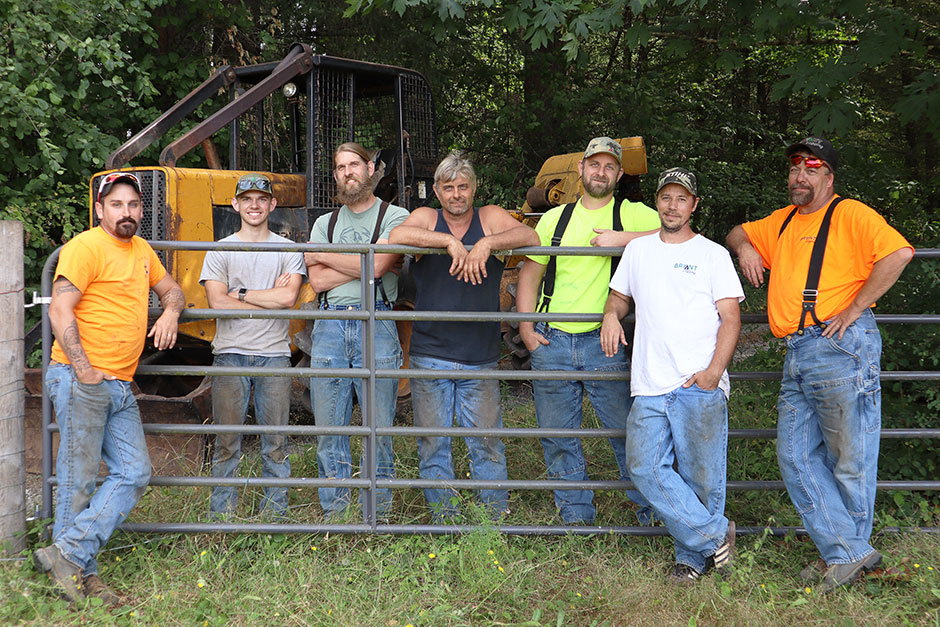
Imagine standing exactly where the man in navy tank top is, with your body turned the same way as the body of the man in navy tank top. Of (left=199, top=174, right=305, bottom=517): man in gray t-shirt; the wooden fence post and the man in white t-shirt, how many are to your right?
2

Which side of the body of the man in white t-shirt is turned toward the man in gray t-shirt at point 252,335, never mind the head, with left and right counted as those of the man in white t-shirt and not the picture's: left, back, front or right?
right

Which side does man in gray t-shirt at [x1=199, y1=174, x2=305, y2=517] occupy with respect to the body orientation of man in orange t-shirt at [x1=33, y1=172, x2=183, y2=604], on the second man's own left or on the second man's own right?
on the second man's own left

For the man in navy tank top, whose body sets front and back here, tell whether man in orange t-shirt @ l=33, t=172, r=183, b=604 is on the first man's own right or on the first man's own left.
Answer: on the first man's own right

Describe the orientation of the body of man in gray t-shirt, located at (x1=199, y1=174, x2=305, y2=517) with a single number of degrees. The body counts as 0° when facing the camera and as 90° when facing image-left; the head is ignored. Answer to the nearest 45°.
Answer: approximately 0°

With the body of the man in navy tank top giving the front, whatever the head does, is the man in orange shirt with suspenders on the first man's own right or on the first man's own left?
on the first man's own left

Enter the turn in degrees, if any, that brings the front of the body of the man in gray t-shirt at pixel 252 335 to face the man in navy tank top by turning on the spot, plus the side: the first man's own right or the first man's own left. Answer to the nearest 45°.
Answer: approximately 45° to the first man's own left
